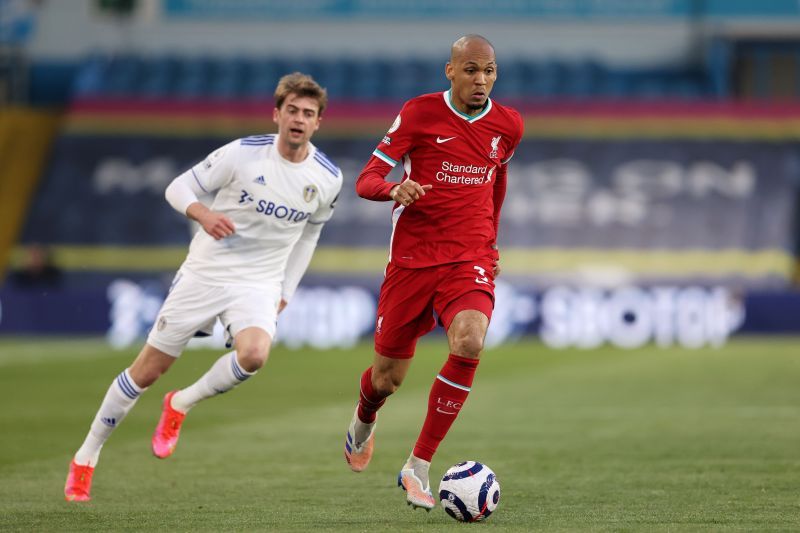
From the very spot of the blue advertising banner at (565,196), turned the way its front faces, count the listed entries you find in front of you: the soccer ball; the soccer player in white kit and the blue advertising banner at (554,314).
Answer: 3

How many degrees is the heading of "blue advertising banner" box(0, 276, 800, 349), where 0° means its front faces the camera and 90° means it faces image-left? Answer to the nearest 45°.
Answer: approximately 0°

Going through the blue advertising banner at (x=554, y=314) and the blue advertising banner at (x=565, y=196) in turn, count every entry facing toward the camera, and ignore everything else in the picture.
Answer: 2

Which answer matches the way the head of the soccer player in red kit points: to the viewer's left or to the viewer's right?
to the viewer's right

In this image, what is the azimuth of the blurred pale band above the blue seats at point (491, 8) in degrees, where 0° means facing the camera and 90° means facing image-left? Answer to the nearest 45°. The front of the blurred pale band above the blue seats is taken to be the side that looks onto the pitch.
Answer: approximately 0°

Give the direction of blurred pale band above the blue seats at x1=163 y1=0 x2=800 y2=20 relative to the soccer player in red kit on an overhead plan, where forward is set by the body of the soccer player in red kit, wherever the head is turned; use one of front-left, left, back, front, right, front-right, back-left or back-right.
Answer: back-left

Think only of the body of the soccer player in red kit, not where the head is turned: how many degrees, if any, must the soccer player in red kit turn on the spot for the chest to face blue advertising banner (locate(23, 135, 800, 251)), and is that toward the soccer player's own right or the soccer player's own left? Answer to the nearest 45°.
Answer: approximately 135° to the soccer player's own left
